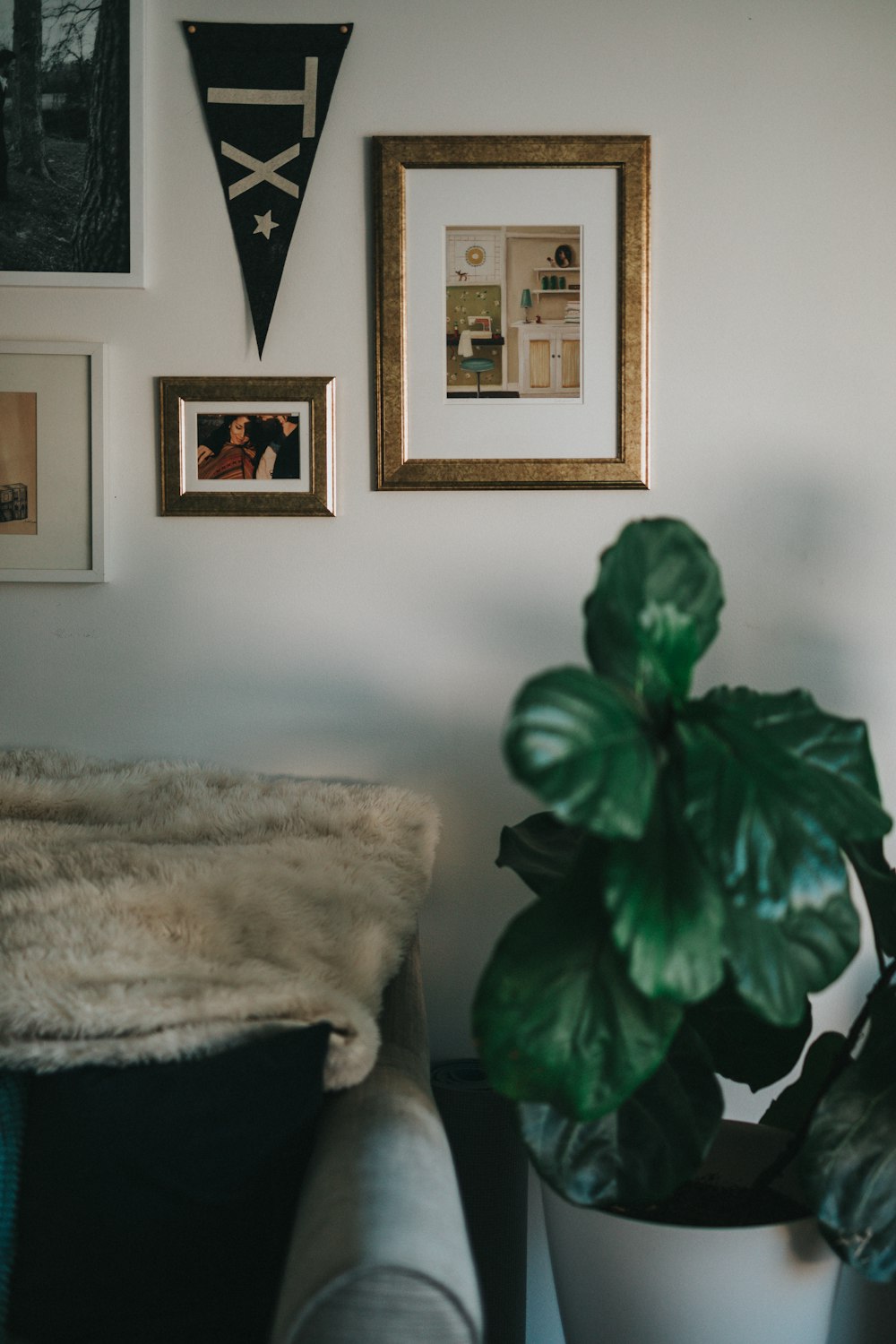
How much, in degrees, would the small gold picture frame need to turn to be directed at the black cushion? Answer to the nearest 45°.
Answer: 0° — it already faces it

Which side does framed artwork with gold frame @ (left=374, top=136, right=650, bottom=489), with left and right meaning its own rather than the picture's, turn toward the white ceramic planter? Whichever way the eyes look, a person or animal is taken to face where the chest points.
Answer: front

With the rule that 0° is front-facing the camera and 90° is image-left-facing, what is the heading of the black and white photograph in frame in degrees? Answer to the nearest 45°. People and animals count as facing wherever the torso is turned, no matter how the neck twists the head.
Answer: approximately 0°

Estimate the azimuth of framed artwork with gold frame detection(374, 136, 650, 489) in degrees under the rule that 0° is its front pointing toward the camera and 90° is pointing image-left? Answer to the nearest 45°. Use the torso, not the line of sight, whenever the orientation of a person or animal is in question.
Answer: approximately 0°

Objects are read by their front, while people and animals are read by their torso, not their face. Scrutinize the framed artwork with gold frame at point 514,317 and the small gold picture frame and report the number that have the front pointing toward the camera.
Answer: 2

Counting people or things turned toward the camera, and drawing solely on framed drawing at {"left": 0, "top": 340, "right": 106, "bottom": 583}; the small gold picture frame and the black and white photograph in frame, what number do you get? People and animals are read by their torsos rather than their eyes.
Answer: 3
